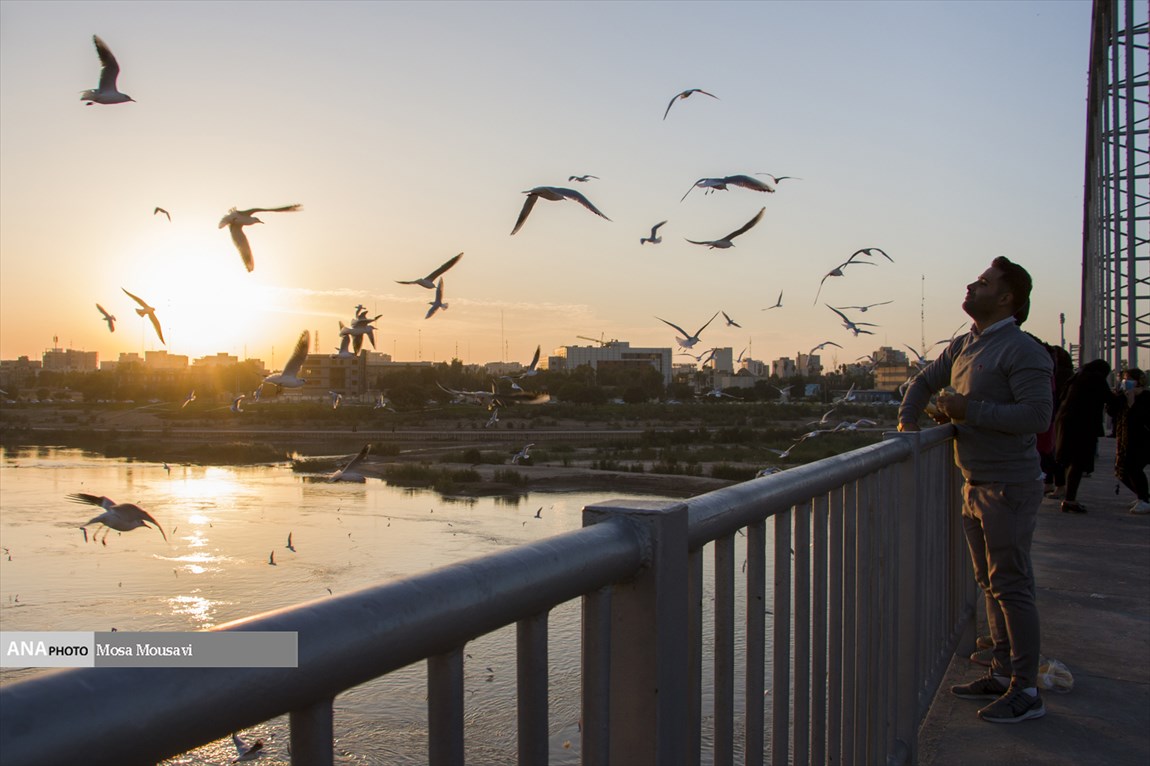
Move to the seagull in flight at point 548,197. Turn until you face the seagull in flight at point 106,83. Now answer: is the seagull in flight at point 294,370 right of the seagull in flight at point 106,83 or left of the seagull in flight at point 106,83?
right

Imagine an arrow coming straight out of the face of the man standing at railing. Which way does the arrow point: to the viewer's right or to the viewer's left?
to the viewer's left

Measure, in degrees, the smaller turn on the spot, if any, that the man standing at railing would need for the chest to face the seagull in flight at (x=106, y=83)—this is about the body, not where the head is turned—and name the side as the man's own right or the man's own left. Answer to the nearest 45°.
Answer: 0° — they already face it

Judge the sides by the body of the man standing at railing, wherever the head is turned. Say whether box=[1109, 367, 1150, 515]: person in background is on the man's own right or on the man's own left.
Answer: on the man's own right

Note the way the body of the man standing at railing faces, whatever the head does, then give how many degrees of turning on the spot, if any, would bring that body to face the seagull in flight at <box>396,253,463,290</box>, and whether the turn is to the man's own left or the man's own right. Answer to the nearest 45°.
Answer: approximately 45° to the man's own right

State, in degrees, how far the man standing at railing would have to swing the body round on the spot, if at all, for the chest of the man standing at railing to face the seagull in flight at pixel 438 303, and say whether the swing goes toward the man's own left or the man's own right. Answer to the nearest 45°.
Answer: approximately 45° to the man's own right

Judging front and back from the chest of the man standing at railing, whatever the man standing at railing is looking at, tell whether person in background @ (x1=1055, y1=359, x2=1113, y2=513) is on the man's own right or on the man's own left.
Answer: on the man's own right

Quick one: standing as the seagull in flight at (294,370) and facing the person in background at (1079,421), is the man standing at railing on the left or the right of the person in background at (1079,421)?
right

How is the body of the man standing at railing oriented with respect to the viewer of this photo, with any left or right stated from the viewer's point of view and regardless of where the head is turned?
facing to the left of the viewer
